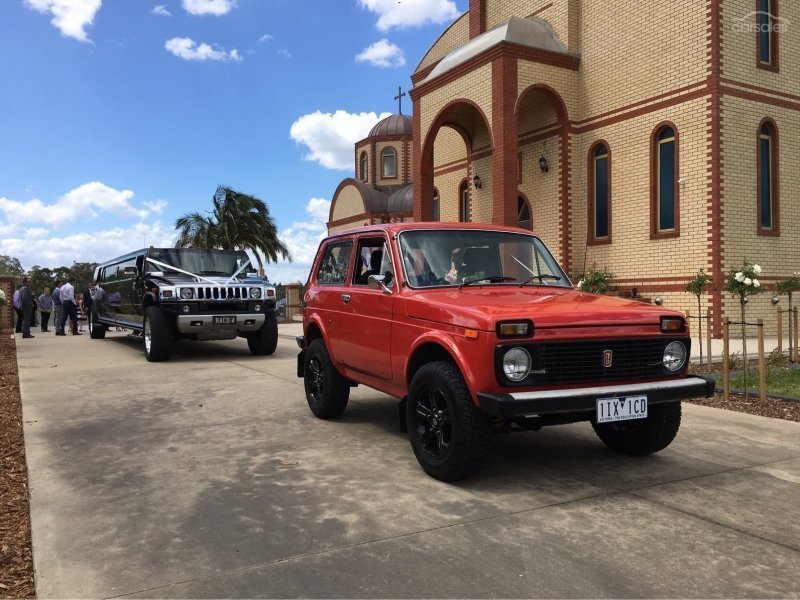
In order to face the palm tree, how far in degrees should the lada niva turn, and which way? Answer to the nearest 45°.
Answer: approximately 180°

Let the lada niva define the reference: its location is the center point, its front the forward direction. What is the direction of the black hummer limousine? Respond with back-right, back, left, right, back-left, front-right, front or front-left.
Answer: back

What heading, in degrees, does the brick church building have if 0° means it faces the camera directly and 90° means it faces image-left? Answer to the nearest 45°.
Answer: approximately 45°

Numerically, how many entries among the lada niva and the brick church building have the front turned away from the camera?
0

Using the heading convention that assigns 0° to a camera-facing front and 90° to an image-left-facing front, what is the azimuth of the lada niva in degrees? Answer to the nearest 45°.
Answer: approximately 315°

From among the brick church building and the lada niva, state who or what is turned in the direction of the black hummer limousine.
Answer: the brick church building

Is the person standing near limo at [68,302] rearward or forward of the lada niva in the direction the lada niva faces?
rearward

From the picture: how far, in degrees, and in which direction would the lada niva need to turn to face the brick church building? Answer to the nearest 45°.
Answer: approximately 135° to its left

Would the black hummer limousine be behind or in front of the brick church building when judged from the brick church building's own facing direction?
in front

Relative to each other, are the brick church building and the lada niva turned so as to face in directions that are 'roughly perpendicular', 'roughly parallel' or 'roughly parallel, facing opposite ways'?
roughly perpendicular
